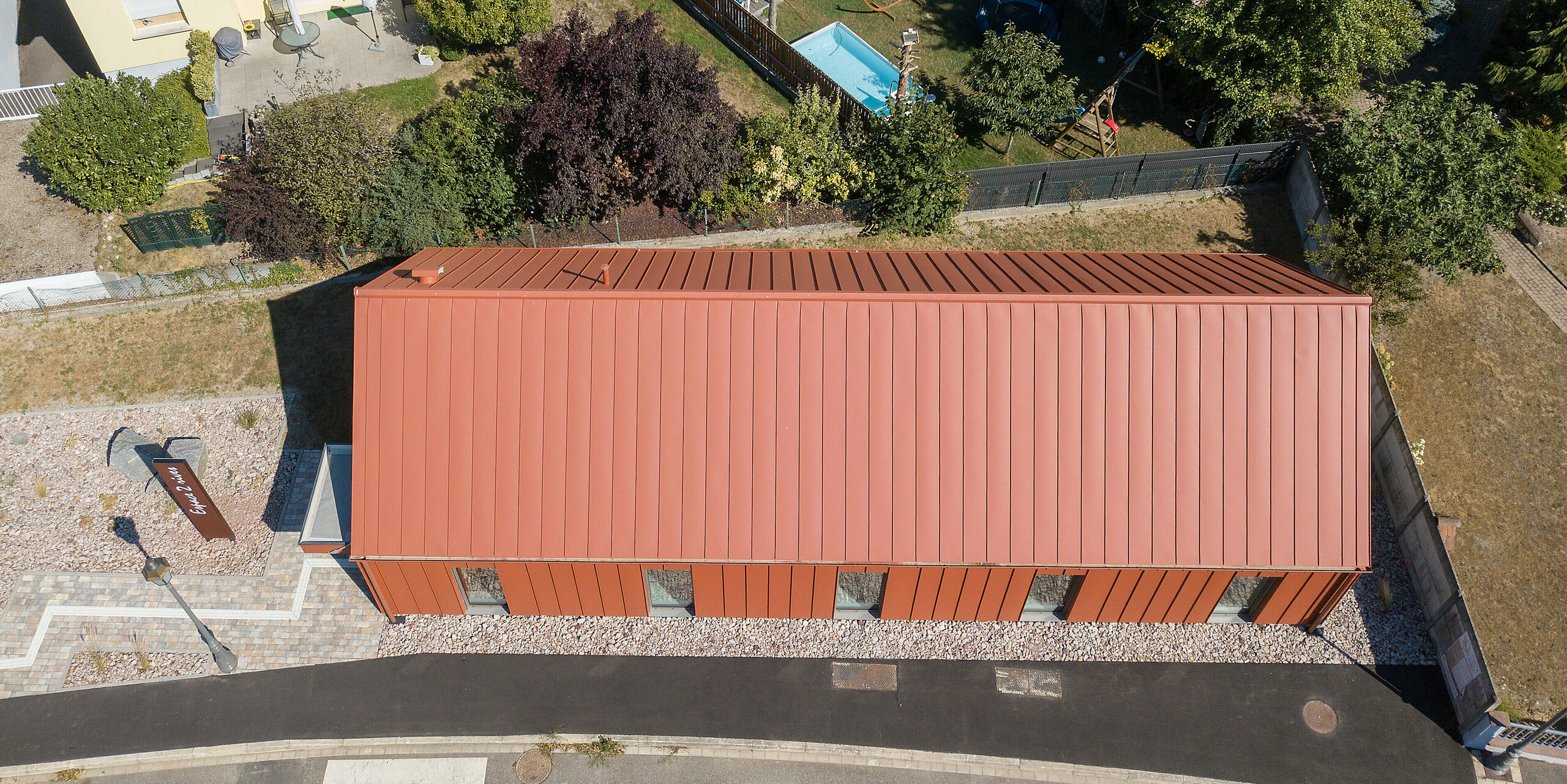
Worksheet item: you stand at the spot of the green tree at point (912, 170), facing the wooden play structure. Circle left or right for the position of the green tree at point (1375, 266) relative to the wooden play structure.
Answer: right

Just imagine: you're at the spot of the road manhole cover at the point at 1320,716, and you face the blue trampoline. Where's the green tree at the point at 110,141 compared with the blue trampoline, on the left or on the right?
left

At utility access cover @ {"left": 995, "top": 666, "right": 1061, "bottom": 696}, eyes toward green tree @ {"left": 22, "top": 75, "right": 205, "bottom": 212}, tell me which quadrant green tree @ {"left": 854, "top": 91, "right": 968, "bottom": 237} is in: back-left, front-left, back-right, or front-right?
front-right

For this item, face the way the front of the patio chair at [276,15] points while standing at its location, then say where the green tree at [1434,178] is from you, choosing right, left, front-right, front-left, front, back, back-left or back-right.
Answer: front

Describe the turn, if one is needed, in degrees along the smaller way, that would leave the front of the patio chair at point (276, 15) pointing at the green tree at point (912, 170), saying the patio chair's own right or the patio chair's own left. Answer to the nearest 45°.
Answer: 0° — it already faces it

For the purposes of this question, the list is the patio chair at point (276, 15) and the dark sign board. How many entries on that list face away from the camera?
0

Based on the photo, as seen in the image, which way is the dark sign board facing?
toward the camera

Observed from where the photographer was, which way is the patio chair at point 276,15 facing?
facing the viewer and to the right of the viewer

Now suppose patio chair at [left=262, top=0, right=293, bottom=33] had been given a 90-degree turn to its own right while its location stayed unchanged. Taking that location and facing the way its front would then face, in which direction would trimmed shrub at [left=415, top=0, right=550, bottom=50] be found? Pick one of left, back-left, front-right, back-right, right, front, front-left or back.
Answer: left

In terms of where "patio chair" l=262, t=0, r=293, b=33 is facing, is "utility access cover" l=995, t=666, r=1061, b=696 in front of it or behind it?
in front

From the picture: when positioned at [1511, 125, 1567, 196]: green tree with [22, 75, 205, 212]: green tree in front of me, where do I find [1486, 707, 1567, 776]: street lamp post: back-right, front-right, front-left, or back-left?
front-left
